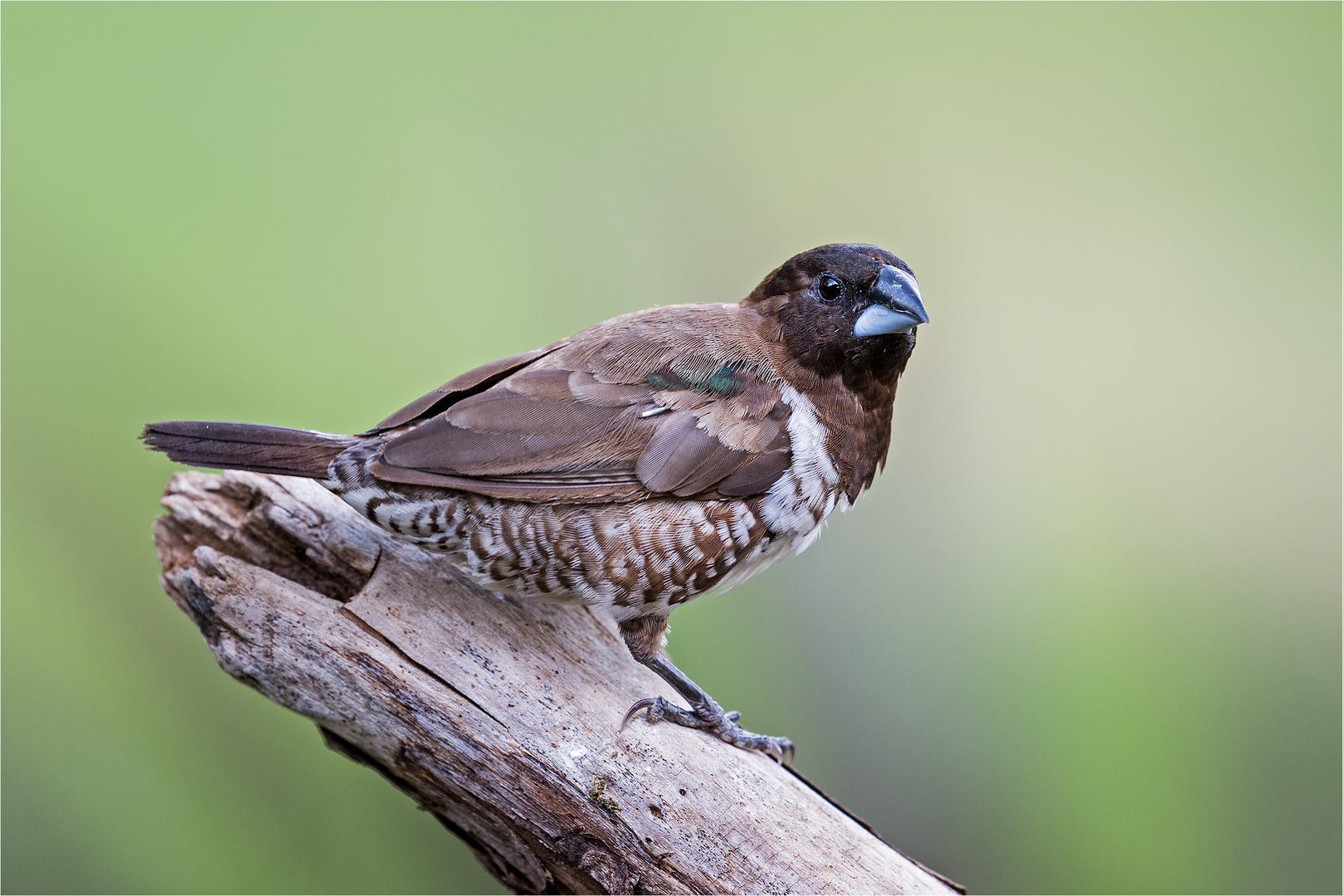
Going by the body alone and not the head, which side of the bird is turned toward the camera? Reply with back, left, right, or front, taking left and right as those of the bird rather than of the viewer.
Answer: right
